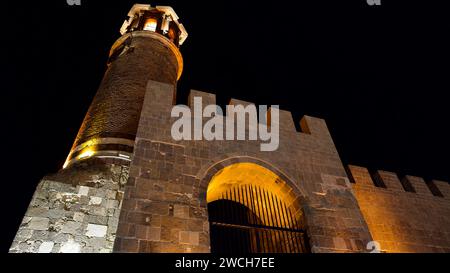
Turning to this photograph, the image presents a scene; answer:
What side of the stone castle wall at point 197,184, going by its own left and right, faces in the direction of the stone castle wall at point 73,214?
right

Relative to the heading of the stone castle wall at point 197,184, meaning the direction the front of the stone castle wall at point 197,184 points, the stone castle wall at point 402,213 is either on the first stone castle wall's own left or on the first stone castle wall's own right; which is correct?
on the first stone castle wall's own left

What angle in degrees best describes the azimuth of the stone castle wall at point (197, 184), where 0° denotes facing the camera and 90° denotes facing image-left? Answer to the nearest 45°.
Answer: approximately 0°
